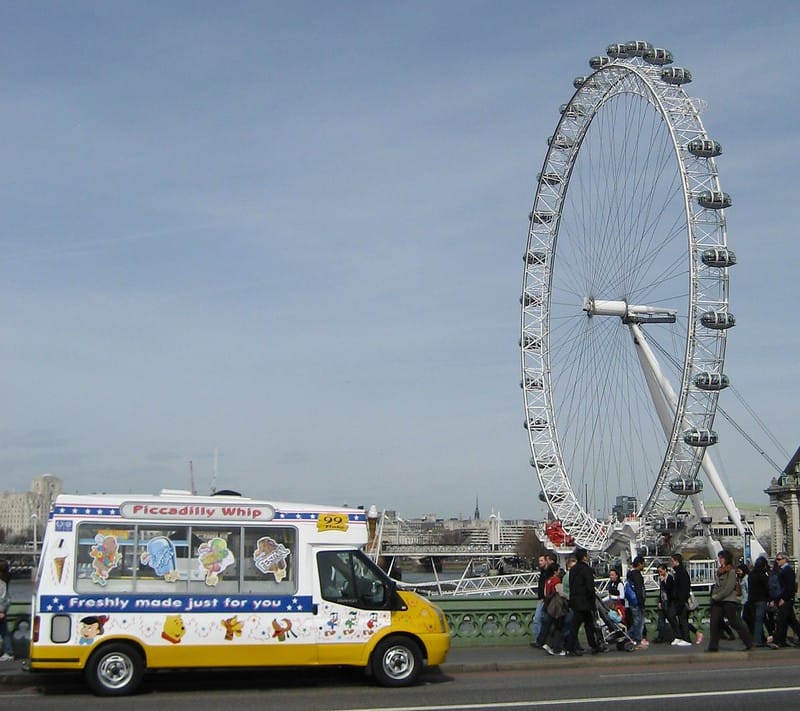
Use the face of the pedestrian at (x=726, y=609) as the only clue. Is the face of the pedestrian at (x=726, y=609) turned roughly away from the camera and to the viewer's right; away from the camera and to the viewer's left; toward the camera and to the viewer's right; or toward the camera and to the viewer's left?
toward the camera and to the viewer's left

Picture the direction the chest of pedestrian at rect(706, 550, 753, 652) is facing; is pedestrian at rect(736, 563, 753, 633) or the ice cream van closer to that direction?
the ice cream van

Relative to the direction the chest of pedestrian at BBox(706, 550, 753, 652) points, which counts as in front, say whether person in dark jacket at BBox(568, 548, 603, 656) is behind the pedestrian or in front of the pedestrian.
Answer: in front

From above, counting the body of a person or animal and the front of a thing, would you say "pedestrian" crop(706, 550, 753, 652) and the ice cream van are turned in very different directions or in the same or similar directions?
very different directions

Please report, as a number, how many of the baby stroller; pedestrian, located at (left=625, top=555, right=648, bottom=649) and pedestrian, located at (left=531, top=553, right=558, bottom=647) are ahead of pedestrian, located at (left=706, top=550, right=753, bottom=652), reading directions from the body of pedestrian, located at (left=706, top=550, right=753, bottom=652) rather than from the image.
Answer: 3

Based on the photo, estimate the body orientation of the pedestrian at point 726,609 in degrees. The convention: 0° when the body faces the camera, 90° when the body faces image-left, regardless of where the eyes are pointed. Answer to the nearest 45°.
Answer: approximately 90°

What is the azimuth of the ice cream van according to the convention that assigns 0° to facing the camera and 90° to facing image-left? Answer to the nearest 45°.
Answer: approximately 270°
